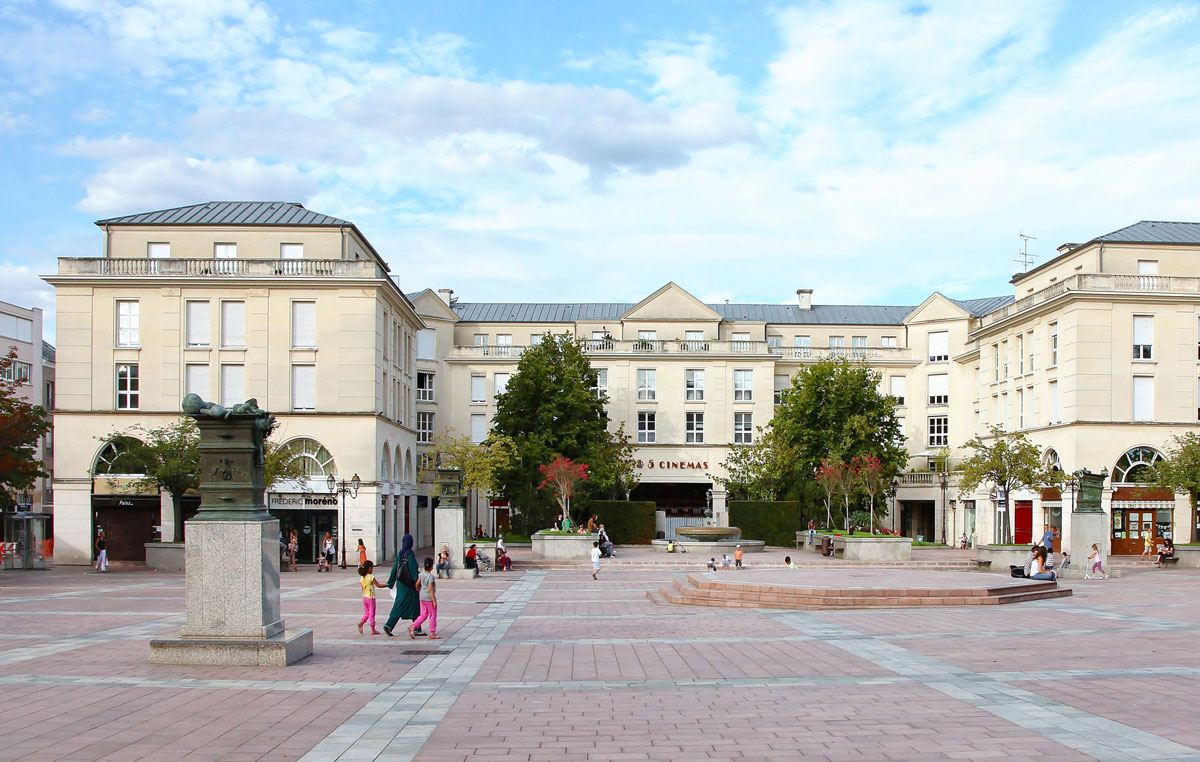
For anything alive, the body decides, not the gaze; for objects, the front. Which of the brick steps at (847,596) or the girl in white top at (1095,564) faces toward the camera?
the brick steps

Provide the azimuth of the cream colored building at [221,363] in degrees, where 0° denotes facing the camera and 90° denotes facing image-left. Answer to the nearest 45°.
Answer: approximately 0°

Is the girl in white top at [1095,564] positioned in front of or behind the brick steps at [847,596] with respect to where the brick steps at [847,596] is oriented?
behind

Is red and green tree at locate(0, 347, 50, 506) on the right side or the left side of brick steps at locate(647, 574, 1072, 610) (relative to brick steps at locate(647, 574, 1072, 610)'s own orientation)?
on its right

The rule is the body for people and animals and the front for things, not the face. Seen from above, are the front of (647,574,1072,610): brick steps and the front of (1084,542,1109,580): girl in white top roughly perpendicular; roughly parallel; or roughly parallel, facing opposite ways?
roughly perpendicular

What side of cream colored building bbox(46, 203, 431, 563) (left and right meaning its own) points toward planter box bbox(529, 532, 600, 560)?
left

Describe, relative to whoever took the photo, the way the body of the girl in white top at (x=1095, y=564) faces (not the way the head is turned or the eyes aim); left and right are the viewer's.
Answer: facing to the left of the viewer

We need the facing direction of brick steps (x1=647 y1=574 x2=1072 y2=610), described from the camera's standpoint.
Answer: facing the viewer
